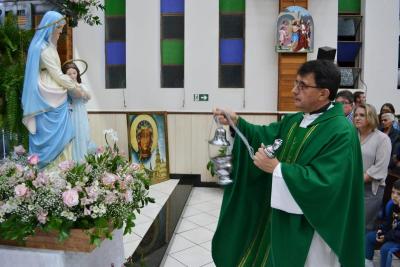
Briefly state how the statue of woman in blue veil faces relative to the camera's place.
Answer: facing to the right of the viewer

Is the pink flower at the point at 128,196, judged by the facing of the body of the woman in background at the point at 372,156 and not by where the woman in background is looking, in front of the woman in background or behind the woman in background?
in front

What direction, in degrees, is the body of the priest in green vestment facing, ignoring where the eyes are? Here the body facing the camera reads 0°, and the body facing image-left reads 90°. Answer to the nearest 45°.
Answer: approximately 45°

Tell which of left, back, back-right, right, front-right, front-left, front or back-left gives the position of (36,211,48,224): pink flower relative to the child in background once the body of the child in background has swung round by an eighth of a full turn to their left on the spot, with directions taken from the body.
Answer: front-right

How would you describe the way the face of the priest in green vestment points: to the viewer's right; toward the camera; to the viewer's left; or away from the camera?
to the viewer's left

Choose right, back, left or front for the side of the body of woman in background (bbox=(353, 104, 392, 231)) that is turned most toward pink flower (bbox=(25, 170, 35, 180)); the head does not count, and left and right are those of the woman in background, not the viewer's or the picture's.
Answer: front

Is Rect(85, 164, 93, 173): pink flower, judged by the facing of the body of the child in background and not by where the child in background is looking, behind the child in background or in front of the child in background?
in front

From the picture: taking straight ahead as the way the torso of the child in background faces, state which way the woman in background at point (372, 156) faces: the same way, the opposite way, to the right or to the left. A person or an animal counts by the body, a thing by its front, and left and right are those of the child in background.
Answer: the same way

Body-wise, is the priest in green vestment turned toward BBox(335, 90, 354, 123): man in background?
no

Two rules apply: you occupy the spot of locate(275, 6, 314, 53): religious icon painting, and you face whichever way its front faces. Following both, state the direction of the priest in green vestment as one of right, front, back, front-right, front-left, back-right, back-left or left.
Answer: front

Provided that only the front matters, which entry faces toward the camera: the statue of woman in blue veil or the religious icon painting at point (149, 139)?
the religious icon painting

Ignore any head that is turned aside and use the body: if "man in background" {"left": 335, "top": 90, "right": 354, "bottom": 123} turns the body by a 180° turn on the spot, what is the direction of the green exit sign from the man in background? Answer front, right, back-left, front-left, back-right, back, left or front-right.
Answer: left

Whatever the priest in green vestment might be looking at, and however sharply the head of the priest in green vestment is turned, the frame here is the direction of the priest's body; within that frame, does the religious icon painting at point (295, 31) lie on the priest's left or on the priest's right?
on the priest's right

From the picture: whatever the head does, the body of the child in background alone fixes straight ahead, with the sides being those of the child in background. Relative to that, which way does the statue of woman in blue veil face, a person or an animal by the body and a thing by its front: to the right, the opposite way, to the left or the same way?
the opposite way

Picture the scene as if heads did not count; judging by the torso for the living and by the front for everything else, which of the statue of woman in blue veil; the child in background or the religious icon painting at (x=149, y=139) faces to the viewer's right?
the statue of woman in blue veil

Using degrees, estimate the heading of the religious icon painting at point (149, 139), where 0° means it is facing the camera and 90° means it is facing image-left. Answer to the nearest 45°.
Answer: approximately 0°

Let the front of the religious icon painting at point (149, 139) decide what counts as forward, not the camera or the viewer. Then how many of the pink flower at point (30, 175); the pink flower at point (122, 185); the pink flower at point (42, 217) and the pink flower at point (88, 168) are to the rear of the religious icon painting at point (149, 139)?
0

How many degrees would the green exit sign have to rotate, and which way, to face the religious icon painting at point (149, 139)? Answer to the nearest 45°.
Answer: approximately 90° to its right
